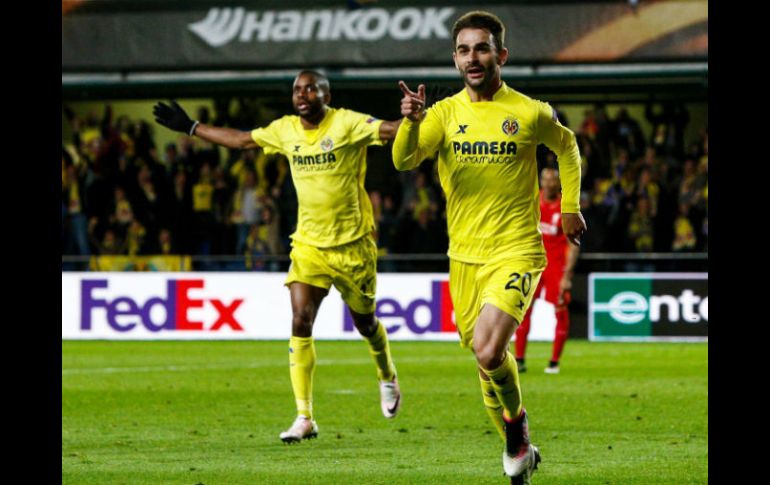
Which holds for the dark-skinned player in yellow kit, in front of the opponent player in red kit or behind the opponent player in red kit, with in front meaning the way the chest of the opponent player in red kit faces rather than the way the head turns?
in front

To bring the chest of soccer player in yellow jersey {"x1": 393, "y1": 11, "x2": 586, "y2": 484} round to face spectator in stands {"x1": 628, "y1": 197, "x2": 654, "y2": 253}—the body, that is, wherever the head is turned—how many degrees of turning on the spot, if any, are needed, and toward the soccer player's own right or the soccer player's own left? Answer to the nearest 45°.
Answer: approximately 180°

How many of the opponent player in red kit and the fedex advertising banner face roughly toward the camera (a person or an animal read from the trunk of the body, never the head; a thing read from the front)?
2

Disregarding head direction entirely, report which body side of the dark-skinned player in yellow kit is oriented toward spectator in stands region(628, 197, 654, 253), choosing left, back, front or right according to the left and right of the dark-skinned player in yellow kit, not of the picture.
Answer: back

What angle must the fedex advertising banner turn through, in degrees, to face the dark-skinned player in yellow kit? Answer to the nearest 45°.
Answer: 0° — it already faces them

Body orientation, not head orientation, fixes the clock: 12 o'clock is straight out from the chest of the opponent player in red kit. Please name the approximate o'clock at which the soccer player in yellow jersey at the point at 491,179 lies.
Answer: The soccer player in yellow jersey is roughly at 12 o'clock from the opponent player in red kit.
